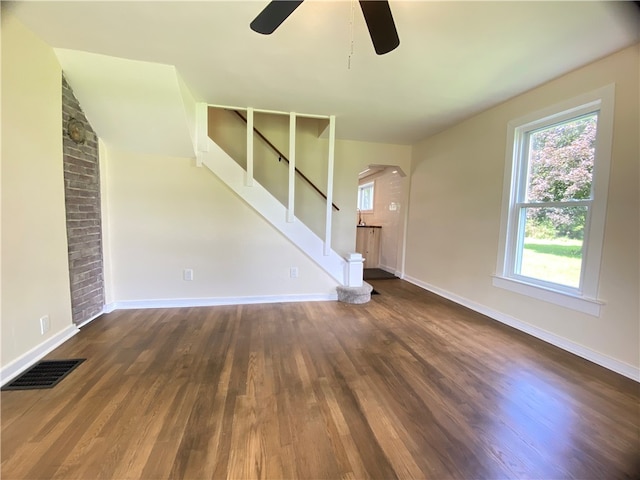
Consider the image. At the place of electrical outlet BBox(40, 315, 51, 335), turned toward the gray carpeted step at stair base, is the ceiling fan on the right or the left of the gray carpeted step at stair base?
right

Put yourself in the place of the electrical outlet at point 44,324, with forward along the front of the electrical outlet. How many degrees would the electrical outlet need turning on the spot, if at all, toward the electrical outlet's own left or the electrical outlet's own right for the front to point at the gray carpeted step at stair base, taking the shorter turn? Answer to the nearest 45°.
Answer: approximately 45° to the electrical outlet's own left

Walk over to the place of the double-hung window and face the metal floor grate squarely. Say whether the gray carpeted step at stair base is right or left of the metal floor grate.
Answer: right

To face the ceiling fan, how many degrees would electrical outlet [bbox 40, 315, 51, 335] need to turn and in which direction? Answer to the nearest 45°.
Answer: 0° — it already faces it

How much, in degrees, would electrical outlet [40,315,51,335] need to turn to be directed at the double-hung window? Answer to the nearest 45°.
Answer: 0° — it already faces it

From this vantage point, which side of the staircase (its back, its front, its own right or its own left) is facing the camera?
right

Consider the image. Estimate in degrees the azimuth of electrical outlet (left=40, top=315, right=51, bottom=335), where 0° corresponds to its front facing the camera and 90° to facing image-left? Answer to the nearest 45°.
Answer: approximately 315°

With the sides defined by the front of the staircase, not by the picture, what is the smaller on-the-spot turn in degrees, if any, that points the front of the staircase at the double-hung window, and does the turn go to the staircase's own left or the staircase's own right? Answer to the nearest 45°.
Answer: approximately 45° to the staircase's own right

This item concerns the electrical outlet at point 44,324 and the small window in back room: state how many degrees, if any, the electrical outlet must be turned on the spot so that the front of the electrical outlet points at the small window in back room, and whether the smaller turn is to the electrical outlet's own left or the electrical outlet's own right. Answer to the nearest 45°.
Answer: approximately 45° to the electrical outlet's own left

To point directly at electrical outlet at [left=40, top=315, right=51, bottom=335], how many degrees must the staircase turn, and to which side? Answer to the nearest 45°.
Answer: approximately 135° to its right
